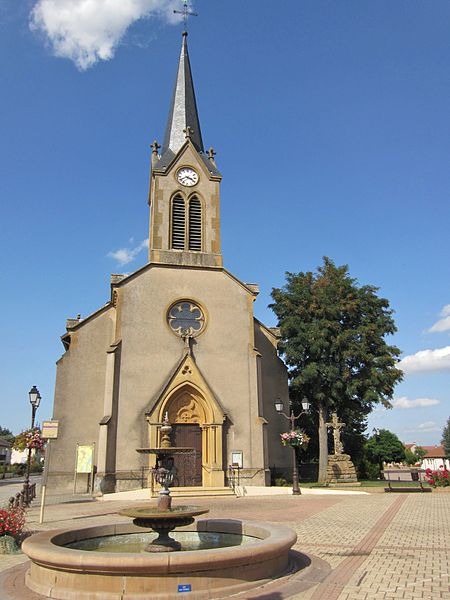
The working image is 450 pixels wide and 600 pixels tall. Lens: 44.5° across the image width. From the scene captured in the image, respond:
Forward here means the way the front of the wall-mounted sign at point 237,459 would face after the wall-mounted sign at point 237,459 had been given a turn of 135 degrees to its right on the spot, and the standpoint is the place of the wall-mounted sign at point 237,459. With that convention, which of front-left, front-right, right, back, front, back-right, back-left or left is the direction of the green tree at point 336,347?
right

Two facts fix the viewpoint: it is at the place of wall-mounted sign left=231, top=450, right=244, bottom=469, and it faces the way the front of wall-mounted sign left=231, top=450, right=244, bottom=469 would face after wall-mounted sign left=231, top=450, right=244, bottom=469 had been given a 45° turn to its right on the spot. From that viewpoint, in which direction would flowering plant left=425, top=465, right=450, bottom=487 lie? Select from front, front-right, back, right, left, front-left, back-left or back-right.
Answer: back-left

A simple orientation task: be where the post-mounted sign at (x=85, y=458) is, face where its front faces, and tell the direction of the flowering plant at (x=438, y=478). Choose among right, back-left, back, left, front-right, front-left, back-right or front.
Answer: left

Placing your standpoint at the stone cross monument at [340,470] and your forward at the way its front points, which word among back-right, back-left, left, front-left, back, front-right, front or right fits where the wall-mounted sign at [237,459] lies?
front-right

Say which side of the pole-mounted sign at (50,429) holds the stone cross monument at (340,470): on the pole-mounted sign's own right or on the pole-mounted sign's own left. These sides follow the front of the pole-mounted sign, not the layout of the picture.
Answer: on the pole-mounted sign's own left

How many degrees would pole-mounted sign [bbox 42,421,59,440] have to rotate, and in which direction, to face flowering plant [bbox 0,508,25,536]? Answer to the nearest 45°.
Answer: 0° — it already faces it

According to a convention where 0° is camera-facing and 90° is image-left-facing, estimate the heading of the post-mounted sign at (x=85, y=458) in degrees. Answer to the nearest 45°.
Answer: approximately 0°

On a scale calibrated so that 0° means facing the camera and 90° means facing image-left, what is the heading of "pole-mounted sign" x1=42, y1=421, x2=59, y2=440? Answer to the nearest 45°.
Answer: approximately 0°
